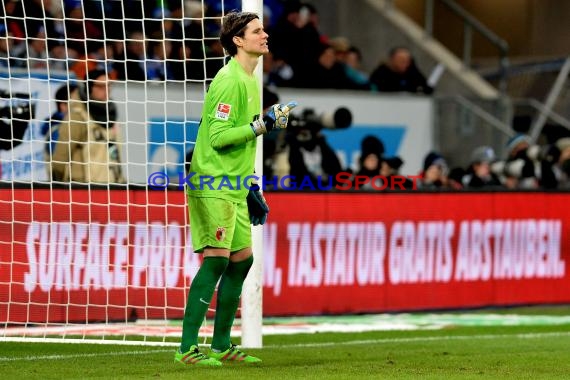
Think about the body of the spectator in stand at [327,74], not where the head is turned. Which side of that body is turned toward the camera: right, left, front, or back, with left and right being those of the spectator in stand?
front

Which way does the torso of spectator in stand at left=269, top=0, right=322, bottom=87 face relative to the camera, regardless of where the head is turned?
toward the camera

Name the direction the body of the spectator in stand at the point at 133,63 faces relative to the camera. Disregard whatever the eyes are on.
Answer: toward the camera

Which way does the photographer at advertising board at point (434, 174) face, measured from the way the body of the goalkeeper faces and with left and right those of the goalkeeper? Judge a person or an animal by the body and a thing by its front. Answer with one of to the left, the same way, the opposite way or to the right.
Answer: to the right

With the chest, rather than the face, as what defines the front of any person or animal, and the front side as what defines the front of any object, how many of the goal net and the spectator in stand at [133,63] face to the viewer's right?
1

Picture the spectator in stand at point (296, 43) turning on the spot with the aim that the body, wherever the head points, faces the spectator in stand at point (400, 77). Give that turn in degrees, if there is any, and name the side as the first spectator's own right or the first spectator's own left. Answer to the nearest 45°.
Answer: approximately 90° to the first spectator's own left

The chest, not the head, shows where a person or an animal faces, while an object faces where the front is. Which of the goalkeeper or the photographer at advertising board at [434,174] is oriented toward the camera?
the photographer at advertising board

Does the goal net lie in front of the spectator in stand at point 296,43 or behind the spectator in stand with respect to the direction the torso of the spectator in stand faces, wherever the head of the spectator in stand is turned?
in front

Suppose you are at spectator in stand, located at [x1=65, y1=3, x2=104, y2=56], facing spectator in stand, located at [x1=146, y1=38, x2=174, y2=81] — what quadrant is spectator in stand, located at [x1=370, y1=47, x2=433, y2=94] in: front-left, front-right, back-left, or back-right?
front-left

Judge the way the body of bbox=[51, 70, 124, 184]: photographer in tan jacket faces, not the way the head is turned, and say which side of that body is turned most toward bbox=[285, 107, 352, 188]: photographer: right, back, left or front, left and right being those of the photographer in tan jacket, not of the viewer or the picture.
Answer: left

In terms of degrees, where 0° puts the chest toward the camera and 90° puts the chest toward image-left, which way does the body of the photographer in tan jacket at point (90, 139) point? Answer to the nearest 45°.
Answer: approximately 315°

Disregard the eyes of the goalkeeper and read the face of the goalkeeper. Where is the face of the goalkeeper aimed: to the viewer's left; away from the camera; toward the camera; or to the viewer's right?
to the viewer's right

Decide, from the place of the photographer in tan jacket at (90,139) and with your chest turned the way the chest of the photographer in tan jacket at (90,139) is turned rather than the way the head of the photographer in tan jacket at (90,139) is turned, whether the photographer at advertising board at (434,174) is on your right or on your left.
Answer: on your left

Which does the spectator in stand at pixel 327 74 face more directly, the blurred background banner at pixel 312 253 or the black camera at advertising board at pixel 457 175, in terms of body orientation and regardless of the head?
the blurred background banner
